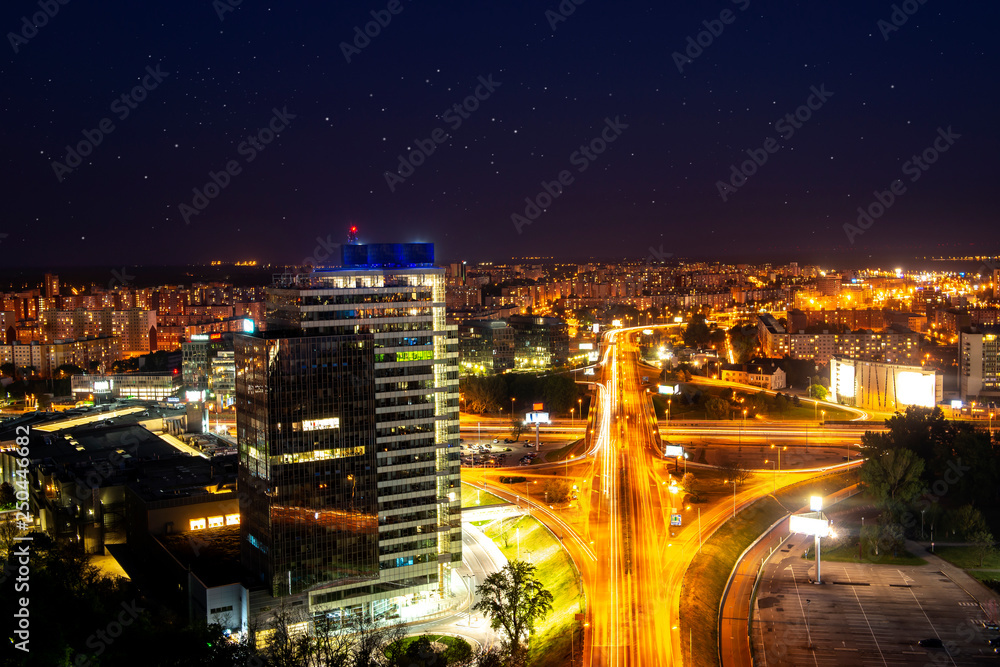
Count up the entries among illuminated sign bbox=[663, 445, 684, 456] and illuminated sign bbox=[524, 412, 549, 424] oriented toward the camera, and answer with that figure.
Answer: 2

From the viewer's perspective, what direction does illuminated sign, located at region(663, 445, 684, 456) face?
toward the camera

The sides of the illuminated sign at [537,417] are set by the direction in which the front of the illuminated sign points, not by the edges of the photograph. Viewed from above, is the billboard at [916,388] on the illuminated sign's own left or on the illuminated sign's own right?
on the illuminated sign's own left

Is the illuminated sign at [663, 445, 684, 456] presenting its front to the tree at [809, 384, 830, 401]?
no

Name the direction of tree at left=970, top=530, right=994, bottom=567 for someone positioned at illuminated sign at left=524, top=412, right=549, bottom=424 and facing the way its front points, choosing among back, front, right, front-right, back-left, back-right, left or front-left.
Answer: front-left

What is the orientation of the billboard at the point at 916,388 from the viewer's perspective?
toward the camera

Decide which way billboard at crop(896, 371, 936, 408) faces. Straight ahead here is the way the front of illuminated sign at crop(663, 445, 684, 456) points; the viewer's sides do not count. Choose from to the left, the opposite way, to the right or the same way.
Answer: the same way

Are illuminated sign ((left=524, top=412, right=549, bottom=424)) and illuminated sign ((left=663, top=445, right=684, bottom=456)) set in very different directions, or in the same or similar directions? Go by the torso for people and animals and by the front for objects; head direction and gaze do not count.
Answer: same or similar directions

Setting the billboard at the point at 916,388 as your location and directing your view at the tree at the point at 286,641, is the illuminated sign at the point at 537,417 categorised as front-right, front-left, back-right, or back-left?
front-right

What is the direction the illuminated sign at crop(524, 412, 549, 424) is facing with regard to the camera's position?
facing the viewer

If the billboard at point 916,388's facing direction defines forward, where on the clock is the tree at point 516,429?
The tree is roughly at 2 o'clock from the billboard.

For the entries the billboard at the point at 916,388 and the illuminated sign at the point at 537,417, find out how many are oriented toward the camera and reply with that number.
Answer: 2

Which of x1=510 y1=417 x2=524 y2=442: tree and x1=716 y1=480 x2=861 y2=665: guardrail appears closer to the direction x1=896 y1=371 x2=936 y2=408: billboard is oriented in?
the guardrail
